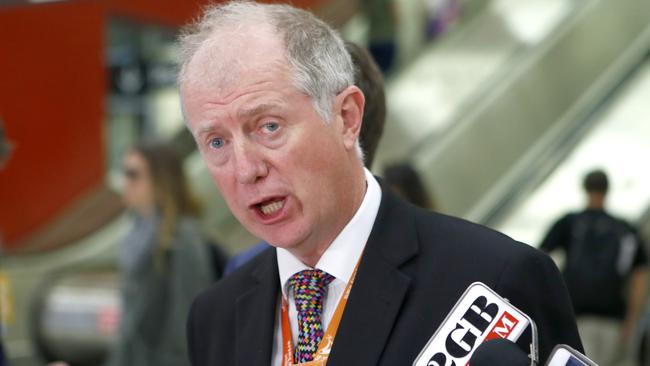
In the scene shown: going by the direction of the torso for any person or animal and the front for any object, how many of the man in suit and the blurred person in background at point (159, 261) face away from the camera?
0

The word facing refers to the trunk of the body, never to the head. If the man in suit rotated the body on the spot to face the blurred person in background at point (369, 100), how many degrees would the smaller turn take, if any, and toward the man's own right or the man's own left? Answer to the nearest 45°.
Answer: approximately 135° to the man's own right

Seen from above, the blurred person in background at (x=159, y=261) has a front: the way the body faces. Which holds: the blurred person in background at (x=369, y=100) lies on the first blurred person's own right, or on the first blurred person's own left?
on the first blurred person's own left

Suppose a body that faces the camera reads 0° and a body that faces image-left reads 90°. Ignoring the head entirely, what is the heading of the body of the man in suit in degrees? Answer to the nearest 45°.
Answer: approximately 45°

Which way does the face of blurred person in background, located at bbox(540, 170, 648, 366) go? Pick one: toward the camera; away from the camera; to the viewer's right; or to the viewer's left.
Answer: away from the camera

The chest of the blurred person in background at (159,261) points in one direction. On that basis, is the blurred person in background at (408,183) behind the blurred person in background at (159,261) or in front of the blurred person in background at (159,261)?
behind
